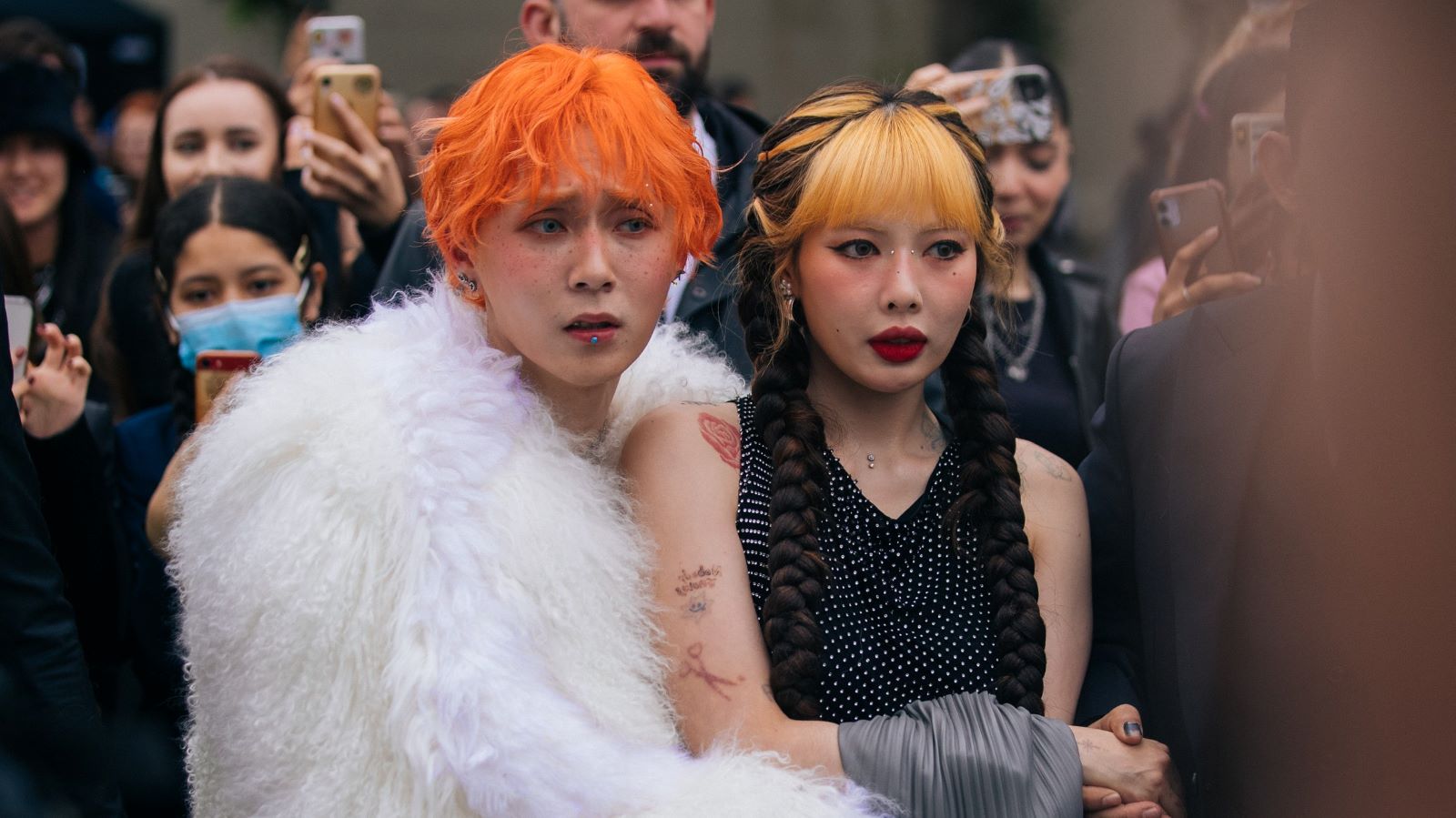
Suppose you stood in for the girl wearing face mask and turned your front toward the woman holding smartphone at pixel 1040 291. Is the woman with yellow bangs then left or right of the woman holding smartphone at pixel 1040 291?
right

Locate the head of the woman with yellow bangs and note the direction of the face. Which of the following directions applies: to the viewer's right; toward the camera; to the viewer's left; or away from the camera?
toward the camera

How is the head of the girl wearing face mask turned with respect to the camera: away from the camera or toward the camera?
toward the camera

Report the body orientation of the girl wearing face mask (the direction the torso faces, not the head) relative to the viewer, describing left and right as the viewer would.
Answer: facing the viewer

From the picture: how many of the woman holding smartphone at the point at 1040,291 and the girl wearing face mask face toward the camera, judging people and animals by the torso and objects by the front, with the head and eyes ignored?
2

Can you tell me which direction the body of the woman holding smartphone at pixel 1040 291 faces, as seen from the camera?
toward the camera

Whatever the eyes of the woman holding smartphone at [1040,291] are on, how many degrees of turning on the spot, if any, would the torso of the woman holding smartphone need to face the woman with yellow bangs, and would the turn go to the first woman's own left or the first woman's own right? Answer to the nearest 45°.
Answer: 0° — they already face them

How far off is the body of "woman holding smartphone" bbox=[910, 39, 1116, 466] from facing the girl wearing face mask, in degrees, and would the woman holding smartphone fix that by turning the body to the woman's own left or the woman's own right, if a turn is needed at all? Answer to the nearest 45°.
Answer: approximately 45° to the woman's own right

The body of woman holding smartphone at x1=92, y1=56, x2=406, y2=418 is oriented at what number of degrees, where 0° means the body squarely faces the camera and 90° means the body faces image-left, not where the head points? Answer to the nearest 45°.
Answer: approximately 0°

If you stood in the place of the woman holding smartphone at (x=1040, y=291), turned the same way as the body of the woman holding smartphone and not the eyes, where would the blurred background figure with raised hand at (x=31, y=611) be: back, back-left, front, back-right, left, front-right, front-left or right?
front-right

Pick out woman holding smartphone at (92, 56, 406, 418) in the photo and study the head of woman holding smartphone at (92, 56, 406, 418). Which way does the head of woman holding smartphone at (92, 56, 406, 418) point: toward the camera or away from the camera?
toward the camera

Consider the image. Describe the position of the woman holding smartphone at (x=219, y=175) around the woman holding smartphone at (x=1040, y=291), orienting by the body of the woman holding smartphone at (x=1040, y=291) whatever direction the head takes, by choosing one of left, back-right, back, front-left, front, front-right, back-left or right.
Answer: right

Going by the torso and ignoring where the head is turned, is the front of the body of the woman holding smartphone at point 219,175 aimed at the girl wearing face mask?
yes

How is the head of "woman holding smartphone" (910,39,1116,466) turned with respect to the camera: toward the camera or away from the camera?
toward the camera

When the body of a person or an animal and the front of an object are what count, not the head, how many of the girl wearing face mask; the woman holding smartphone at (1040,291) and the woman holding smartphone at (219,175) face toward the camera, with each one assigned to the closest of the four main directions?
3
